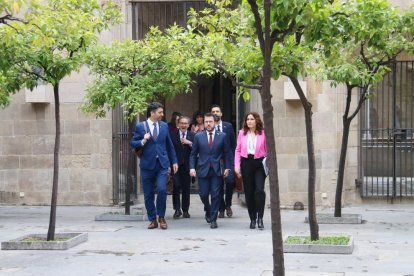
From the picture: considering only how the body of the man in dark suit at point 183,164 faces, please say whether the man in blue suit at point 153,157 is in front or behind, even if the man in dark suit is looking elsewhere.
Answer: in front

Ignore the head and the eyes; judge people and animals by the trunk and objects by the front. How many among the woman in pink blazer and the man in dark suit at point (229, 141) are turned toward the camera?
2

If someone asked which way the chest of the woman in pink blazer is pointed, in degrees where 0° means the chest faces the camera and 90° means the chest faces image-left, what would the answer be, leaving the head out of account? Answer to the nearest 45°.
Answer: approximately 0°

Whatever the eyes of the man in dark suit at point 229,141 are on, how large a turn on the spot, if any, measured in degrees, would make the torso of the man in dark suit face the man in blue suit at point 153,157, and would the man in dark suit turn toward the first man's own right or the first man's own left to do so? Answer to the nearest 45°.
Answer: approximately 45° to the first man's own right

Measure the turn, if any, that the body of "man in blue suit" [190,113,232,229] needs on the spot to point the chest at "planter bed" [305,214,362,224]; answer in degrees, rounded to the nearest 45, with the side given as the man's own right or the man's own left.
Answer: approximately 90° to the man's own left

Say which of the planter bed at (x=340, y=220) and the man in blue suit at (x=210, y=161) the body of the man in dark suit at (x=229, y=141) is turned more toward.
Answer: the man in blue suit

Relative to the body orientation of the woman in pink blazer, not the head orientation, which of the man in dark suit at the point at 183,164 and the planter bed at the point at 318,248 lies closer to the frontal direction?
the planter bed

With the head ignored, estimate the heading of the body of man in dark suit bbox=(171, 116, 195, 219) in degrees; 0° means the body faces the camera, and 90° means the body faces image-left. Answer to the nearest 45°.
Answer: approximately 0°

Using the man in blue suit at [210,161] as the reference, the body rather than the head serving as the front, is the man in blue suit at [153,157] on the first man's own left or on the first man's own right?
on the first man's own right
